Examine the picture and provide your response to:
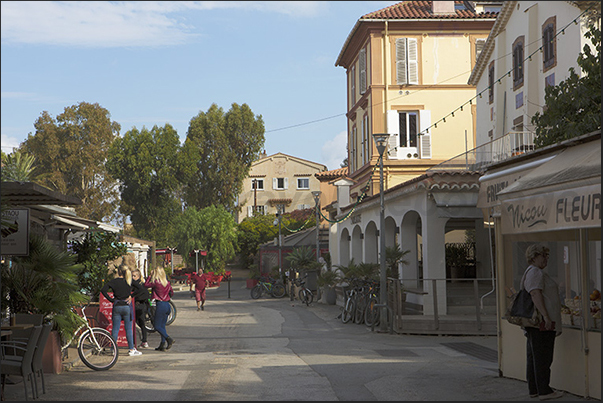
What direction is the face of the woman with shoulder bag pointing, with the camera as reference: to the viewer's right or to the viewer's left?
to the viewer's right

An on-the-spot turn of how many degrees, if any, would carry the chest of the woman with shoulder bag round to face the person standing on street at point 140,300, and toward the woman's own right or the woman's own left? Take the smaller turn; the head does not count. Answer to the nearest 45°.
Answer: approximately 135° to the woman's own left

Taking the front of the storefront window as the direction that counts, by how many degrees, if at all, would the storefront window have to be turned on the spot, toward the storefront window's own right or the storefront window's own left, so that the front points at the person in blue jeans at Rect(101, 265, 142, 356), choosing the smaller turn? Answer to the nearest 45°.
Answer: approximately 45° to the storefront window's own right

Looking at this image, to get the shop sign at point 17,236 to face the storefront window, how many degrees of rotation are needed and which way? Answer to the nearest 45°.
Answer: approximately 45° to its left

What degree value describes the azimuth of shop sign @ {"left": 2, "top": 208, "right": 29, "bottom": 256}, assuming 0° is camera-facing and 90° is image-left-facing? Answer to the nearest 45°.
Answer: approximately 0°

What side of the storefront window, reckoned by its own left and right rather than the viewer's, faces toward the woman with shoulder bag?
front

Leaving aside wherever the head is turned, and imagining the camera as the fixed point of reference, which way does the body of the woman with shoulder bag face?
to the viewer's right

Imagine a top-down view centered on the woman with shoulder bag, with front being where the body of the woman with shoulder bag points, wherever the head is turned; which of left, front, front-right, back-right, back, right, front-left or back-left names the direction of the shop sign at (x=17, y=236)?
back

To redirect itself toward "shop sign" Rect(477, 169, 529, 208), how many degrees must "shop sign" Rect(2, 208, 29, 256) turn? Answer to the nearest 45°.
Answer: approximately 45° to its left

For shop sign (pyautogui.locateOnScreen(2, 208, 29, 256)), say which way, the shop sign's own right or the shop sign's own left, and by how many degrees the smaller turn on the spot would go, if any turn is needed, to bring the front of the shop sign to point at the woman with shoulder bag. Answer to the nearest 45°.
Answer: approximately 45° to the shop sign's own left

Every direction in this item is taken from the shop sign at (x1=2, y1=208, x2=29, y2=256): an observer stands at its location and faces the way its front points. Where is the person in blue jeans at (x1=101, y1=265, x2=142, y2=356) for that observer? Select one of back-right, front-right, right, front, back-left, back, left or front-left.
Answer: back-left

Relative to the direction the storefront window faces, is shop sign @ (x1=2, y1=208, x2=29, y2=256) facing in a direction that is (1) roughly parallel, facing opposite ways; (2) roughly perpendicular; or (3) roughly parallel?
roughly perpendicular

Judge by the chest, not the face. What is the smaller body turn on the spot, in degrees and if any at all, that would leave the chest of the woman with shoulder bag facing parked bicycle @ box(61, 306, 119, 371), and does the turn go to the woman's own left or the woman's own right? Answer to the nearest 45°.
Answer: approximately 180°
